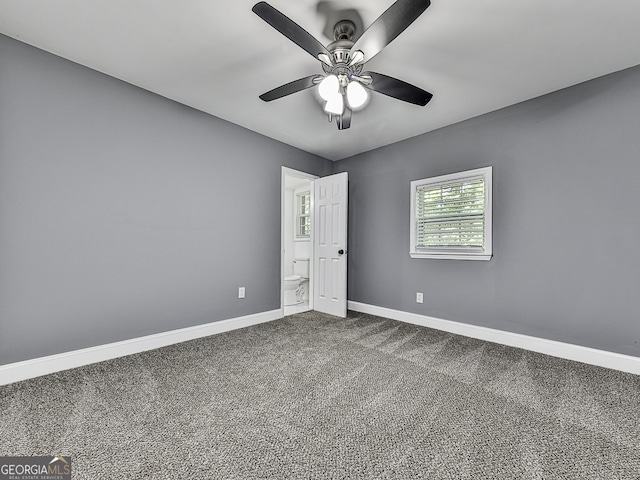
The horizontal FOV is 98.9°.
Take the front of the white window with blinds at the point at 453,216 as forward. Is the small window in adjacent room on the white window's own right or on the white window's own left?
on the white window's own right

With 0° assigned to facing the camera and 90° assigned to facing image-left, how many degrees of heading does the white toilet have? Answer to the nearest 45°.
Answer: approximately 45°

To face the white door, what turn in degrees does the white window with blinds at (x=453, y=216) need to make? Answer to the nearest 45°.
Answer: approximately 45° to its right

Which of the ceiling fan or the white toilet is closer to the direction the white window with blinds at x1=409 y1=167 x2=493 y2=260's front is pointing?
the ceiling fan

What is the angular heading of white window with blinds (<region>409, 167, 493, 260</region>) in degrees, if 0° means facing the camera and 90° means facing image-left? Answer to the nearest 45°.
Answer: approximately 45°

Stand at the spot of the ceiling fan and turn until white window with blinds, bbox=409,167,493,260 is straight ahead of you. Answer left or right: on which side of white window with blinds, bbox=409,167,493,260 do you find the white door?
left

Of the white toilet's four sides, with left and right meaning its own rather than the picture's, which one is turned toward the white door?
left

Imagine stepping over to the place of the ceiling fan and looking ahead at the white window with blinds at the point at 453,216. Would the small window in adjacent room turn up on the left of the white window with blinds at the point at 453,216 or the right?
left

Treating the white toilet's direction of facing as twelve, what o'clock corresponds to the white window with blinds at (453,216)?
The white window with blinds is roughly at 9 o'clock from the white toilet.

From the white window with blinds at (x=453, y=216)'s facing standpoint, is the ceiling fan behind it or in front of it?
in front
